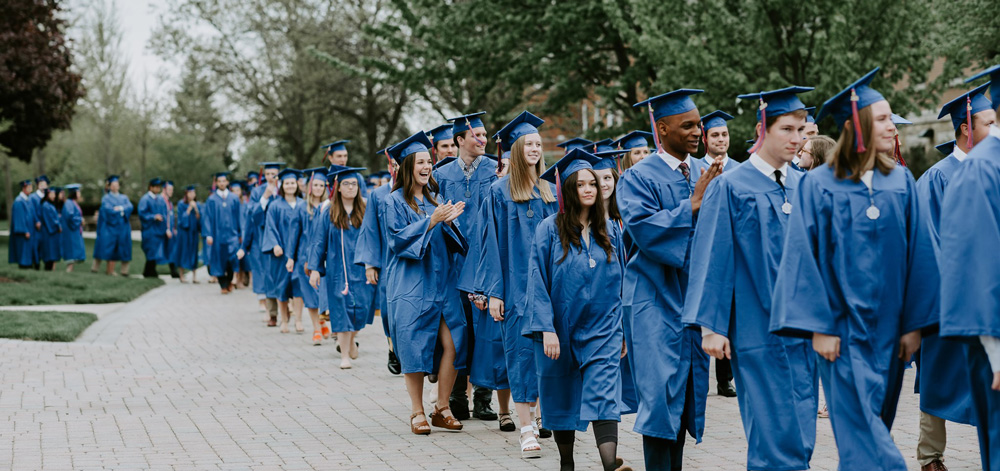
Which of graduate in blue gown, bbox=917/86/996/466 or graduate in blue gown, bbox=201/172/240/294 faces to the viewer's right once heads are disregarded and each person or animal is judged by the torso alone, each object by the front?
graduate in blue gown, bbox=917/86/996/466

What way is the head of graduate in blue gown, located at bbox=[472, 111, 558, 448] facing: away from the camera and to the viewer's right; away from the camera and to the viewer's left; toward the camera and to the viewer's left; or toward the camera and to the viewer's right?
toward the camera and to the viewer's right

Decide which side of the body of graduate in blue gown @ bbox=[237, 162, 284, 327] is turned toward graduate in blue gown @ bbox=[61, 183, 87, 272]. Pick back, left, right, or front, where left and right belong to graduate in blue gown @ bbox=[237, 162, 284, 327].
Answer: back

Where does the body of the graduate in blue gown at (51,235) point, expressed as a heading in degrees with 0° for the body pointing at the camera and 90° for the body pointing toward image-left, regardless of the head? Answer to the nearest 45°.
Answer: approximately 315°

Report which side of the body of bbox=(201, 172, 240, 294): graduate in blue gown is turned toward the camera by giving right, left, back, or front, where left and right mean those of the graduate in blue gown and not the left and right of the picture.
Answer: front

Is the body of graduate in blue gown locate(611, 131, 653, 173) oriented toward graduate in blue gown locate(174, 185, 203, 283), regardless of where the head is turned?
no

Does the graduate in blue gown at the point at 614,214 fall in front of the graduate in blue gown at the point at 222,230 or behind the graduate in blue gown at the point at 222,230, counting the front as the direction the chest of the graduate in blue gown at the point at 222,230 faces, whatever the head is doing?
in front

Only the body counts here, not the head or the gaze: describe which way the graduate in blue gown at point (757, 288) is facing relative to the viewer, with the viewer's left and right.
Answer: facing the viewer and to the right of the viewer

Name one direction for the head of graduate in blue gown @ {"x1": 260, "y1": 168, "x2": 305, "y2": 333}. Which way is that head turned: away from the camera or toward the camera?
toward the camera

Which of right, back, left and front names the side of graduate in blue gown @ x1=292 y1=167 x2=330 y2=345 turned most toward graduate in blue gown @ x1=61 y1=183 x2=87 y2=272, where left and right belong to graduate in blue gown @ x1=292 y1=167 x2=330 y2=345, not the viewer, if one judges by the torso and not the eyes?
back

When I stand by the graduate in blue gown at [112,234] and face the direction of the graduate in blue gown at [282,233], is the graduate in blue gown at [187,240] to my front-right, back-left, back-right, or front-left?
front-left

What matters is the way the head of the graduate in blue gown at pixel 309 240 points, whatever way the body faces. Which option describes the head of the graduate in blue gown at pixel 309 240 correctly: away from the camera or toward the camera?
toward the camera

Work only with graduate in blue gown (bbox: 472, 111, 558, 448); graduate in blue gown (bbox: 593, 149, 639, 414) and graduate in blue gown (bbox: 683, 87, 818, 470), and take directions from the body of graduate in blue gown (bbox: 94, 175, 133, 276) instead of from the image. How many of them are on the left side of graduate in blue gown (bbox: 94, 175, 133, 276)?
0
